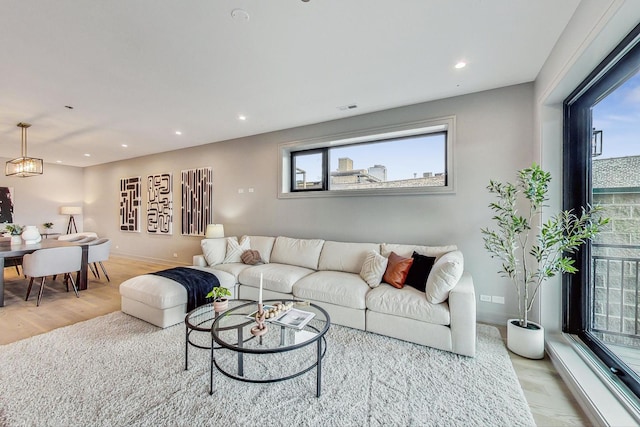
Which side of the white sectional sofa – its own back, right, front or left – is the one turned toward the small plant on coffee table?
front

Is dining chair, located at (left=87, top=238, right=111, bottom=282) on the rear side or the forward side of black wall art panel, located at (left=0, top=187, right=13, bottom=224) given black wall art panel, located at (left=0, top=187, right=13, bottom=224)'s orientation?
on the forward side

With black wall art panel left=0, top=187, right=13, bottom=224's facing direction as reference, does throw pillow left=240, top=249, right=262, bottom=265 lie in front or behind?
in front

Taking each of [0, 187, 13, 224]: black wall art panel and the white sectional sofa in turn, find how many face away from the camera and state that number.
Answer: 0

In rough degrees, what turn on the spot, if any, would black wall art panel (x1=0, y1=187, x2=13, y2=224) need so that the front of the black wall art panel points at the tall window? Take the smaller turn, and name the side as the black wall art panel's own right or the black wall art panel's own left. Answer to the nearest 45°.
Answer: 0° — it already faces it

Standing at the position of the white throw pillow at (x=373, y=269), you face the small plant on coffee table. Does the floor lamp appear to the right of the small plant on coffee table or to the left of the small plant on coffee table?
right

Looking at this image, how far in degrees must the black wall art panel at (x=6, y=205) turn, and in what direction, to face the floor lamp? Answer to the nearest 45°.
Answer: approximately 90° to its left

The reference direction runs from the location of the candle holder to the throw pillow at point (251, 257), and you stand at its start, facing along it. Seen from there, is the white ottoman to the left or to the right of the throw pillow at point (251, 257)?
left

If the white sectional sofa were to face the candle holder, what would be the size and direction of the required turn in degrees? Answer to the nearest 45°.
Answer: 0° — it already faces it

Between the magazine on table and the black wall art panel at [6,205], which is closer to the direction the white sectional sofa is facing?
the magazine on table

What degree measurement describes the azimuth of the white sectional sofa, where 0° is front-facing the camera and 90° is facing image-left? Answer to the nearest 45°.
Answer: approximately 45°
